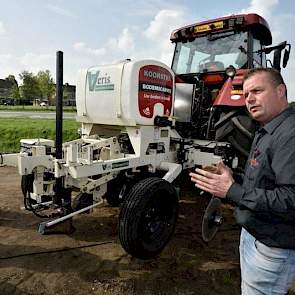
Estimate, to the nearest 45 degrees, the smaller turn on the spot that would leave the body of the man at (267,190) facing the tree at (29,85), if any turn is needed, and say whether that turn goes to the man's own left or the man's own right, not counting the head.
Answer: approximately 90° to the man's own right

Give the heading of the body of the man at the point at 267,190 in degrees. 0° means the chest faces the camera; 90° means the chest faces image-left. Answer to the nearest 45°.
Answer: approximately 45°

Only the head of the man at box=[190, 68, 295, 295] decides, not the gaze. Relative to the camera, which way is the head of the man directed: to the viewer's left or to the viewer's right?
to the viewer's left
